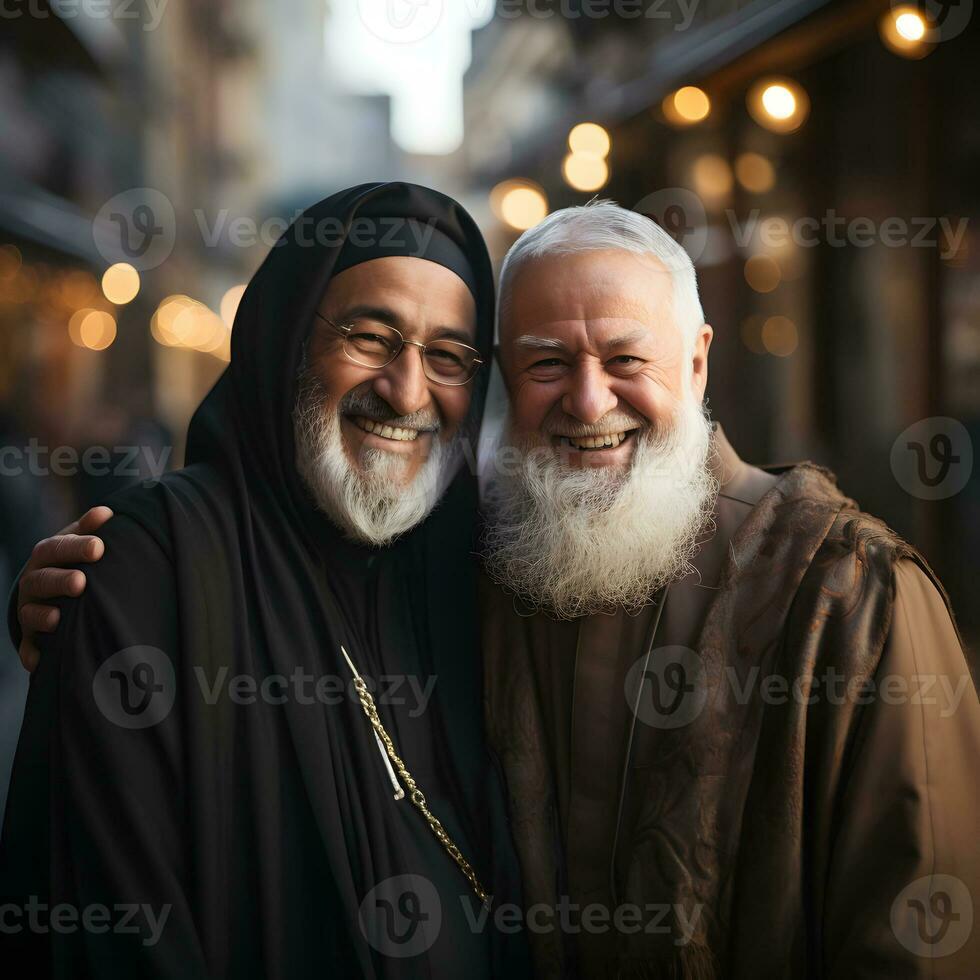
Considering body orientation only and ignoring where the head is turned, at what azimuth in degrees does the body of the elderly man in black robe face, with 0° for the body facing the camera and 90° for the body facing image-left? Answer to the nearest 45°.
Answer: approximately 315°

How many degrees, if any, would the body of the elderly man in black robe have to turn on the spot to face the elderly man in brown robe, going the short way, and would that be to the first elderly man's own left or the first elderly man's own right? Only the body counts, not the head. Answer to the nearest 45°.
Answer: approximately 45° to the first elderly man's own left
